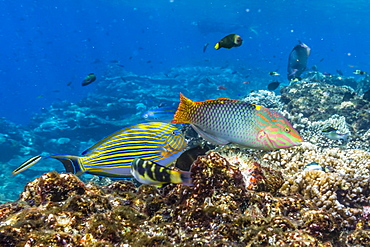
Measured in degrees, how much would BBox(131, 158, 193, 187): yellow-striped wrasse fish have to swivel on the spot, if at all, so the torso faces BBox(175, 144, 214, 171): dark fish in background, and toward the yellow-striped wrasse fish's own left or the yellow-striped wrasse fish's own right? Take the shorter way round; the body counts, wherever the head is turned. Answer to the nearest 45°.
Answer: approximately 90° to the yellow-striped wrasse fish's own right

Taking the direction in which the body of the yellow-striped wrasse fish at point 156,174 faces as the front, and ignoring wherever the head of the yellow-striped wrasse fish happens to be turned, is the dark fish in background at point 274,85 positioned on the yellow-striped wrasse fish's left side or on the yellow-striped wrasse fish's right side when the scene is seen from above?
on the yellow-striped wrasse fish's right side

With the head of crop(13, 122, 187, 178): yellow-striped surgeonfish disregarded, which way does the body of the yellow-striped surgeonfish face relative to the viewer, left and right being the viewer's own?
facing to the right of the viewer

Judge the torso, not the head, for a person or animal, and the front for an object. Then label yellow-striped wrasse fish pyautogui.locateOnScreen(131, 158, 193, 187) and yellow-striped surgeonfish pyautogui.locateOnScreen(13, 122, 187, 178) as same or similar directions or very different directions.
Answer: very different directions

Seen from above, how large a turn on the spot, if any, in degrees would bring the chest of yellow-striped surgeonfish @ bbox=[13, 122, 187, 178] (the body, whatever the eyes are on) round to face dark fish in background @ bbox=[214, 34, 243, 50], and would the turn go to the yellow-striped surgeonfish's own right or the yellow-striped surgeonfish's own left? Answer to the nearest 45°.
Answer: approximately 45° to the yellow-striped surgeonfish's own left

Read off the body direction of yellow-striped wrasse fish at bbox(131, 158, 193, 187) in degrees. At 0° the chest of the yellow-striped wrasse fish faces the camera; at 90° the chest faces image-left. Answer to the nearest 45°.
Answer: approximately 90°
